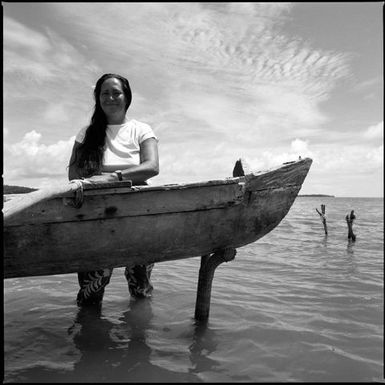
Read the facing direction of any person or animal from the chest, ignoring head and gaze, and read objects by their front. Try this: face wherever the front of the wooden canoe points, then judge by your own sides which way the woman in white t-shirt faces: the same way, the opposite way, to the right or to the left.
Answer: to the right

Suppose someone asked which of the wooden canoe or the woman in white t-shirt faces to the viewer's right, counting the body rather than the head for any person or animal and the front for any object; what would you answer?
the wooden canoe

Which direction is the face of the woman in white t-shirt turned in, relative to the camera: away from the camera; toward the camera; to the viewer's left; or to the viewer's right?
toward the camera

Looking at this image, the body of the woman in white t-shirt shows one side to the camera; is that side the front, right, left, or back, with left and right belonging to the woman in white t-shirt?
front

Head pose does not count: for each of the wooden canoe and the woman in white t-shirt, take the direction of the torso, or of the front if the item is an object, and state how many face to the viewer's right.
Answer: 1

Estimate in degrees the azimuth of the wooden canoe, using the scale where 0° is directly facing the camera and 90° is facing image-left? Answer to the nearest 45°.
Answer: approximately 270°
